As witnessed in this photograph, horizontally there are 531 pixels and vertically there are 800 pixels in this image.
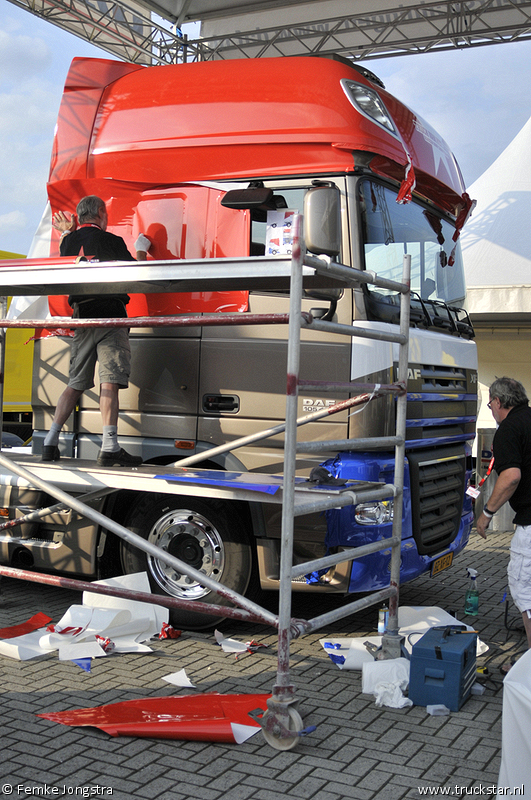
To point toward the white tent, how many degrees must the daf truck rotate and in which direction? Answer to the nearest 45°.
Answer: approximately 90° to its left

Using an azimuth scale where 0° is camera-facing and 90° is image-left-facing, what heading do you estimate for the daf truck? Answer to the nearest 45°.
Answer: approximately 315°

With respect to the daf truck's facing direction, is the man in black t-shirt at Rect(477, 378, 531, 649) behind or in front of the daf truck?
in front

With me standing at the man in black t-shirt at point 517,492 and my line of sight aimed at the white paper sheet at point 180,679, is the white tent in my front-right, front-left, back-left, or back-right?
back-right
